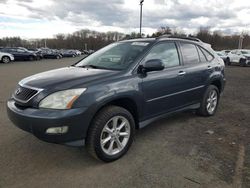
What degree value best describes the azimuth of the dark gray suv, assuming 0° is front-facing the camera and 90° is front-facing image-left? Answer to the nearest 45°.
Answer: approximately 45°

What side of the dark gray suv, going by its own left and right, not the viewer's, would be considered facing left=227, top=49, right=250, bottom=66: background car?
back

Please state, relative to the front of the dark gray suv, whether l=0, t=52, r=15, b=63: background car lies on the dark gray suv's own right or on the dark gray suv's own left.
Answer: on the dark gray suv's own right
